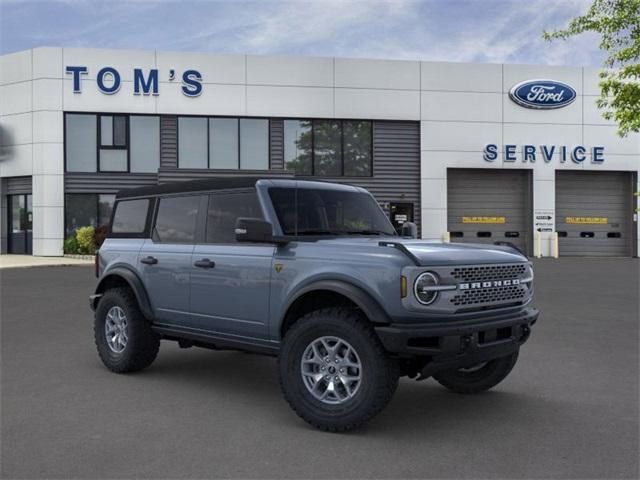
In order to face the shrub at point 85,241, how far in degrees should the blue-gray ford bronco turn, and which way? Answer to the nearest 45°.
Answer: approximately 180°

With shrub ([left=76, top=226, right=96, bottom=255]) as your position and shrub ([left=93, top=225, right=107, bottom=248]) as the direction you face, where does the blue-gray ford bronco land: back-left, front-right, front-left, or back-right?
front-right

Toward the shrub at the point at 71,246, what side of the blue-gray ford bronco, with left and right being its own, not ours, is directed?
back

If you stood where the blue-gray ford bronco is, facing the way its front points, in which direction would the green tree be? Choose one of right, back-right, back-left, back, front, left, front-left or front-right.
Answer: left

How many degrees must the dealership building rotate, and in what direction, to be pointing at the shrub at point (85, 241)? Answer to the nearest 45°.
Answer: approximately 90° to its right

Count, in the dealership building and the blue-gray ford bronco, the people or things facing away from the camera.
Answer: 0

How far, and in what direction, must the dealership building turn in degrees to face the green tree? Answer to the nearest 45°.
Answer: approximately 45° to its left

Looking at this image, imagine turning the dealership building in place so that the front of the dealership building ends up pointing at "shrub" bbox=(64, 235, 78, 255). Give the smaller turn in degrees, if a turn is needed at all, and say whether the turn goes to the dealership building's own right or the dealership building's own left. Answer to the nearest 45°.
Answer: approximately 90° to the dealership building's own right

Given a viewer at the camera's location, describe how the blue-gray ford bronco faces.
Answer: facing the viewer and to the right of the viewer

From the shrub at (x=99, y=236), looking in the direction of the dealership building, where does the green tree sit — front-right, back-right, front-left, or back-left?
front-right

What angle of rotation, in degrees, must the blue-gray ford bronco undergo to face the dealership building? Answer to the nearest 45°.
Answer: approximately 135° to its left

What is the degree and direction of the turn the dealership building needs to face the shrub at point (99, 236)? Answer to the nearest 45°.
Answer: approximately 90° to its right

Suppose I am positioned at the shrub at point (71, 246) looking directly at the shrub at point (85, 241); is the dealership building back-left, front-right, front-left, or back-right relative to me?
front-left

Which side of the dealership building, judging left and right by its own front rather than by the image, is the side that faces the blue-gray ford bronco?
front

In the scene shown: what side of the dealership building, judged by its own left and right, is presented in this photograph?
front

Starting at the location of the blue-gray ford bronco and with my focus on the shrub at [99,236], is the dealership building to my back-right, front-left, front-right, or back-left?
front-right
